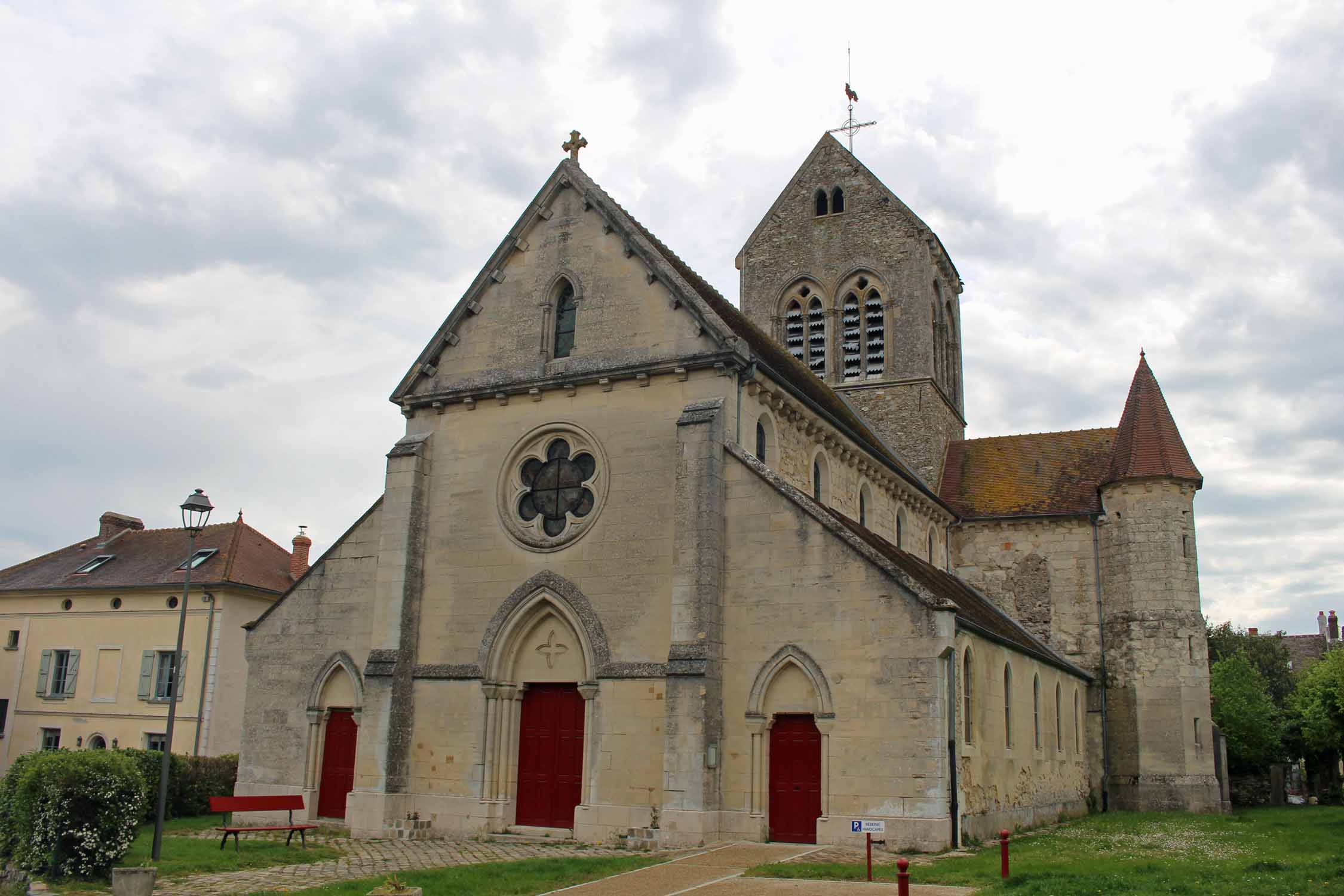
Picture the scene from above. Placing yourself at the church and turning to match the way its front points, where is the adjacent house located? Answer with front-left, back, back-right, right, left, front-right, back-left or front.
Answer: right

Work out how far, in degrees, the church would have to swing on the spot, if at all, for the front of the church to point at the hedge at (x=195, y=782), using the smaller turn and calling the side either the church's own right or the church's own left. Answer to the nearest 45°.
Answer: approximately 90° to the church's own right

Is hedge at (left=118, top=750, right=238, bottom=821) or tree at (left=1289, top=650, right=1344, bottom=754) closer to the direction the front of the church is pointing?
the hedge

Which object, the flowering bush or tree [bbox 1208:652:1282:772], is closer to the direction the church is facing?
the flowering bush

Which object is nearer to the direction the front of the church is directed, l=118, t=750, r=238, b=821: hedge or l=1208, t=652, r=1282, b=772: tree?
the hedge

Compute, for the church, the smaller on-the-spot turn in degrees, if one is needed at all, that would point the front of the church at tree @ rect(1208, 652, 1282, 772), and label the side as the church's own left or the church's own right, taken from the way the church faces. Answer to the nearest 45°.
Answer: approximately 180°

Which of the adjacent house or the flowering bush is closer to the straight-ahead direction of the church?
the flowering bush

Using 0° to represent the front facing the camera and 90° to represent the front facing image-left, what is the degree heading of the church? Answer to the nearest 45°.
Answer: approximately 45°

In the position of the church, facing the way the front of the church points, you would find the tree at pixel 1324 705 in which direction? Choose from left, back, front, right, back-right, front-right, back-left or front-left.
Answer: back

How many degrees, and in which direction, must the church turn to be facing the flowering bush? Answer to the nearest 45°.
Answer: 0° — it already faces it
